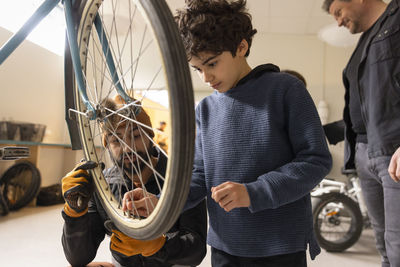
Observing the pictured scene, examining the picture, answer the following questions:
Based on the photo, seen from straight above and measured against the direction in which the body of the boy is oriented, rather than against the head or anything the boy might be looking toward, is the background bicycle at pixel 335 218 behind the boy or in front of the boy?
behind

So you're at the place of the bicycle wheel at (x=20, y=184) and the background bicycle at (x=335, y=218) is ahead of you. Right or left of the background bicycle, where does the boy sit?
right

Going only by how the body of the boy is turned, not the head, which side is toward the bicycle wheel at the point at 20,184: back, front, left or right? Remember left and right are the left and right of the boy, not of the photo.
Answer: right

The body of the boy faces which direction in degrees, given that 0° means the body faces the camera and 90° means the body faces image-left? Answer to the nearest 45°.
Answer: approximately 45°
